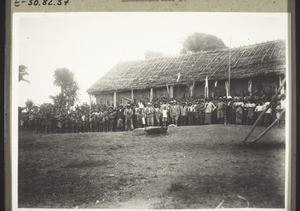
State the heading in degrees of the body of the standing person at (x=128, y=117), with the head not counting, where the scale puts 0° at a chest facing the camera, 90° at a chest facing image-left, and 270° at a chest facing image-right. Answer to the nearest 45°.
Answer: approximately 0°

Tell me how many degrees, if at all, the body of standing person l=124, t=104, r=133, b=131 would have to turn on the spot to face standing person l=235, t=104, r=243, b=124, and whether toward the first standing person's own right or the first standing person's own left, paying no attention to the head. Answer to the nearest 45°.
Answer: approximately 90° to the first standing person's own left

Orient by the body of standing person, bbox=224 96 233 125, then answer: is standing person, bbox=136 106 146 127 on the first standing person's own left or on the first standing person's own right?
on the first standing person's own right
